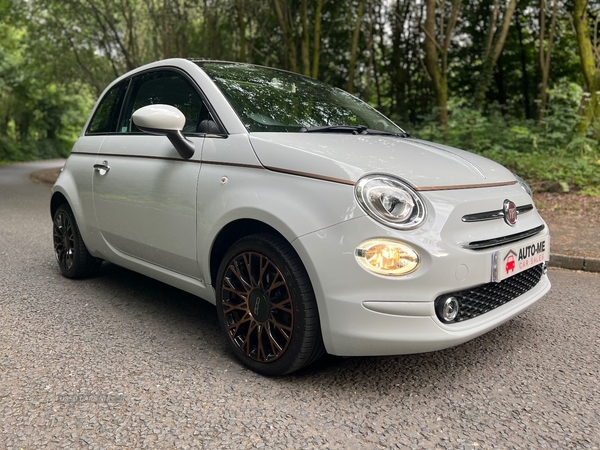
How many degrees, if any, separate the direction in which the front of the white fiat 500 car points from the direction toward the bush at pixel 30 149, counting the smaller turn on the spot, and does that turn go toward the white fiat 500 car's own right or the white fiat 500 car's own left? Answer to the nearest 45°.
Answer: approximately 180°

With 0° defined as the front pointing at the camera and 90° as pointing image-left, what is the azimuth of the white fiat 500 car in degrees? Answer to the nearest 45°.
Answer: approximately 315°
